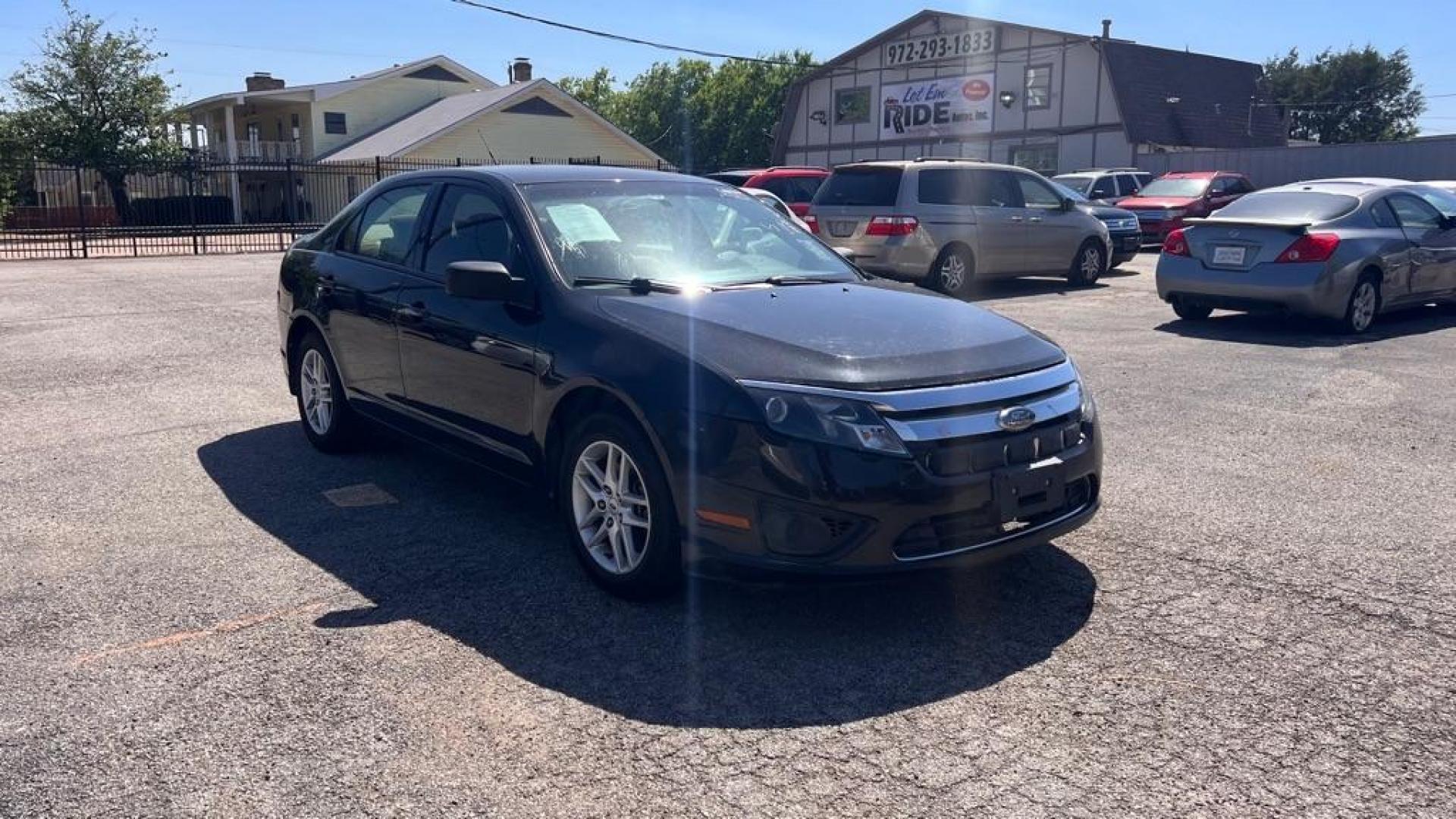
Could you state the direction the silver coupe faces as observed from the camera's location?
facing away from the viewer and to the right of the viewer

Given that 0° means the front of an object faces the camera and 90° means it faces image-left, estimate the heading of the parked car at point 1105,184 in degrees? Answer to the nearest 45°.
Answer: approximately 45°

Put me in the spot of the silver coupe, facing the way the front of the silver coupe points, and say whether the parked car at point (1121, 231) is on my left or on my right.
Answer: on my left

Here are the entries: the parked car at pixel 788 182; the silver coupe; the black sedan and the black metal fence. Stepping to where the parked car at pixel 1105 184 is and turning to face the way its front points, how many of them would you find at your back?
0

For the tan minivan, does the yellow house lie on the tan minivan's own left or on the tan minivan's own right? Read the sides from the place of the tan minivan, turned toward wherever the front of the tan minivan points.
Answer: on the tan minivan's own left

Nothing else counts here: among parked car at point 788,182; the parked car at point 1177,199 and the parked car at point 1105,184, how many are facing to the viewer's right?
0

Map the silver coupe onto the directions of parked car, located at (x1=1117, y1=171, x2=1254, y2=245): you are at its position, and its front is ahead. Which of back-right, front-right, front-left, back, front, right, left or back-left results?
front-left

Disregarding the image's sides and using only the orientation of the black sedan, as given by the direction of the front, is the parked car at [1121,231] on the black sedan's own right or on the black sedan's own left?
on the black sedan's own left

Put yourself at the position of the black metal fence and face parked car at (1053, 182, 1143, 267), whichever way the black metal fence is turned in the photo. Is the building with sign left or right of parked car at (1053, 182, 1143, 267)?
left

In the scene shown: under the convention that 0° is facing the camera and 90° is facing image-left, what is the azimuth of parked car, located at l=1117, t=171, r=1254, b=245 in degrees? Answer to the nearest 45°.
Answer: approximately 45°

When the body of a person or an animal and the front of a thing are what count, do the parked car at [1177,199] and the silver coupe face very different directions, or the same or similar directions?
very different directions

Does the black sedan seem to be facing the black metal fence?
no

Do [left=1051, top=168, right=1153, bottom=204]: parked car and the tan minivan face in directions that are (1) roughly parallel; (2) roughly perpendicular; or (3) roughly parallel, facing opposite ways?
roughly parallel, facing opposite ways

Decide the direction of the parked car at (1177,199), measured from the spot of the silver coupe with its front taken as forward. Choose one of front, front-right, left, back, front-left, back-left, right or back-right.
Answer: front-left
